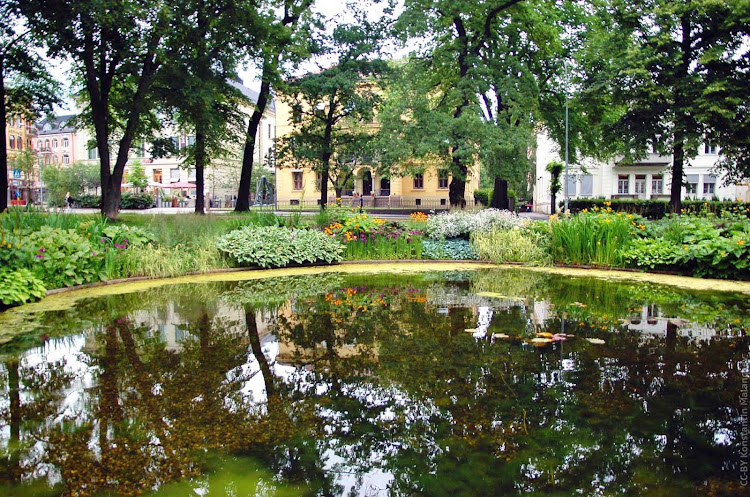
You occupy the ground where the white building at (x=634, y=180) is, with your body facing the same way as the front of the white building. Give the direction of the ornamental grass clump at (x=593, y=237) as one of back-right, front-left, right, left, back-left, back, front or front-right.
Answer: front

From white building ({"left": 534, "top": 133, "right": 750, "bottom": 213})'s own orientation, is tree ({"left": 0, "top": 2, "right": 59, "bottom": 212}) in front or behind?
in front

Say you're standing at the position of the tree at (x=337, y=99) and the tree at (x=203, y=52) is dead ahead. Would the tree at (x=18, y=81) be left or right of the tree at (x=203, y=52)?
right

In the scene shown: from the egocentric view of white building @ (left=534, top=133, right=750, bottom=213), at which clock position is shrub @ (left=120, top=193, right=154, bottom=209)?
The shrub is roughly at 2 o'clock from the white building.

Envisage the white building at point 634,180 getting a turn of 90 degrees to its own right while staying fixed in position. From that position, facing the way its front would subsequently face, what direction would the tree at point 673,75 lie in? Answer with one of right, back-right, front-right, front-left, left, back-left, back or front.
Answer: left

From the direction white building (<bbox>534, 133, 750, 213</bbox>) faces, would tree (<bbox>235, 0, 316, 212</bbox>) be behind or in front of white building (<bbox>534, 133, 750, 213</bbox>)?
in front

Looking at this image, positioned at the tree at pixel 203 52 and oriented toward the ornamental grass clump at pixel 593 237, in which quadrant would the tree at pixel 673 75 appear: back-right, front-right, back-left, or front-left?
front-left

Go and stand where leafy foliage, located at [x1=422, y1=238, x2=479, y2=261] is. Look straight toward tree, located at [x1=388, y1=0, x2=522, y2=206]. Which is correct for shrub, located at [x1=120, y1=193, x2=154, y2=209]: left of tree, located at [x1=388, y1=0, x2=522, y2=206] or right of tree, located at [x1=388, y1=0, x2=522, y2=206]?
left

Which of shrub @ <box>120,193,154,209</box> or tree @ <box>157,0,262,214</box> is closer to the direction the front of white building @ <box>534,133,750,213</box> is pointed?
the tree

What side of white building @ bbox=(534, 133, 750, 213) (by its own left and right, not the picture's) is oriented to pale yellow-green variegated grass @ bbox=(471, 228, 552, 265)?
front

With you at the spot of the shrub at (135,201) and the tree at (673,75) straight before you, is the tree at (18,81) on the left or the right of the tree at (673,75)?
right

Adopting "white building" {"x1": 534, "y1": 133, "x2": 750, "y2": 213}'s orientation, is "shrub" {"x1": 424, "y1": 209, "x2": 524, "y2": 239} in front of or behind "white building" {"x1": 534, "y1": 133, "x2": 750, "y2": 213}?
in front

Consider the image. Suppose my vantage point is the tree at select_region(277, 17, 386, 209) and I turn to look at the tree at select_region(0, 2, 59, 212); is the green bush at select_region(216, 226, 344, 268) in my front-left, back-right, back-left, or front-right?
front-left

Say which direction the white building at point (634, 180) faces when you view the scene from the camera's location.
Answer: facing the viewer

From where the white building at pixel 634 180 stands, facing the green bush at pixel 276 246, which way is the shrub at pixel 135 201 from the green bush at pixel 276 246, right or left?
right
